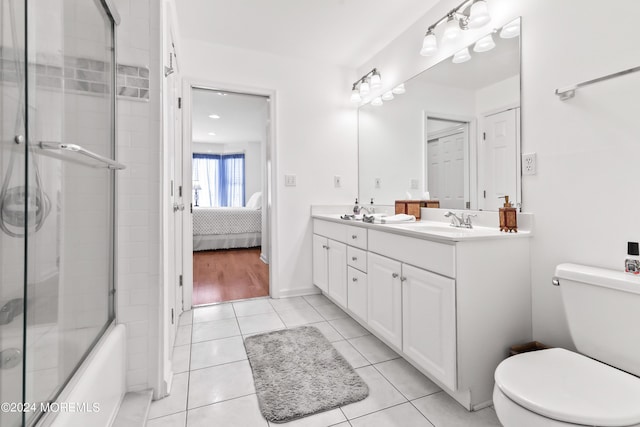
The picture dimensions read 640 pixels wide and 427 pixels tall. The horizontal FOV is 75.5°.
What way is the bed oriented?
to the viewer's left

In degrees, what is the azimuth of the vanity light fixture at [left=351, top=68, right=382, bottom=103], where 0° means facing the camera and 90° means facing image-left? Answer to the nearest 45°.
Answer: approximately 45°

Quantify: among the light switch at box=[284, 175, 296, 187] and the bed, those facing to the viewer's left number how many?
1

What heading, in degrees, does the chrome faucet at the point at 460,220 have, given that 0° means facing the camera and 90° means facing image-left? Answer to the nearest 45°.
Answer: approximately 45°

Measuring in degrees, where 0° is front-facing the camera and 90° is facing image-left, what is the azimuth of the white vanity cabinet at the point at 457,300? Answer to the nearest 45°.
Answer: approximately 45°

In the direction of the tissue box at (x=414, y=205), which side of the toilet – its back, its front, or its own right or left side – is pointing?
right

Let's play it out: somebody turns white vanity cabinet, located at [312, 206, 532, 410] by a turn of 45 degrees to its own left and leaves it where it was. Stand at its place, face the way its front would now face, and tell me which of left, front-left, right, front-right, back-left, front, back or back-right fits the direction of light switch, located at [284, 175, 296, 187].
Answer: back-right
